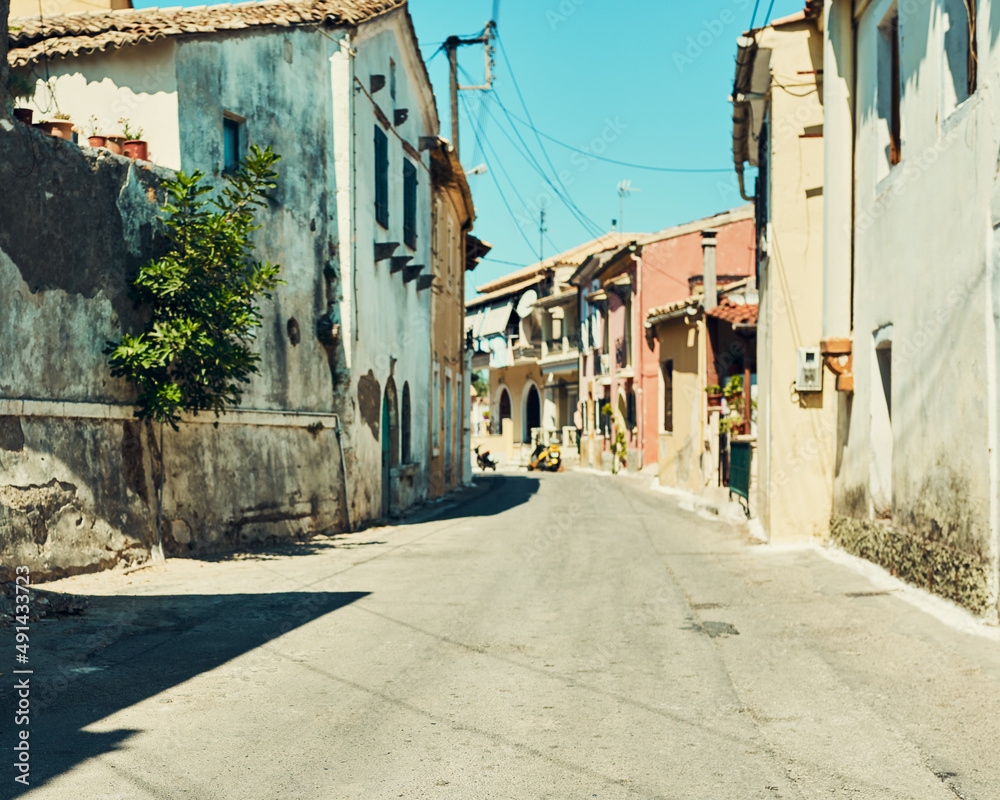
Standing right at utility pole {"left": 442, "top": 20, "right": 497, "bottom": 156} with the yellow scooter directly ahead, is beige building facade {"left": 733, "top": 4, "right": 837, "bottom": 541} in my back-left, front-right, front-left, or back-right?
back-right

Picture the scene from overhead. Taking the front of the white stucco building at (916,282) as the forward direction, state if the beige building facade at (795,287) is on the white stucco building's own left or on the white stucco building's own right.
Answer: on the white stucco building's own right

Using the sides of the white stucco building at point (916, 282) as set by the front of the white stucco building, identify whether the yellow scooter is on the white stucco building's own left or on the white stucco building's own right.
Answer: on the white stucco building's own right

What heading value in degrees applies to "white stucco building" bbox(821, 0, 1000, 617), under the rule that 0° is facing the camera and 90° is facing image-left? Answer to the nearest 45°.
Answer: approximately 45°

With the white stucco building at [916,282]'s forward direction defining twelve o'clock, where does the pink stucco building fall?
The pink stucco building is roughly at 4 o'clock from the white stucco building.
